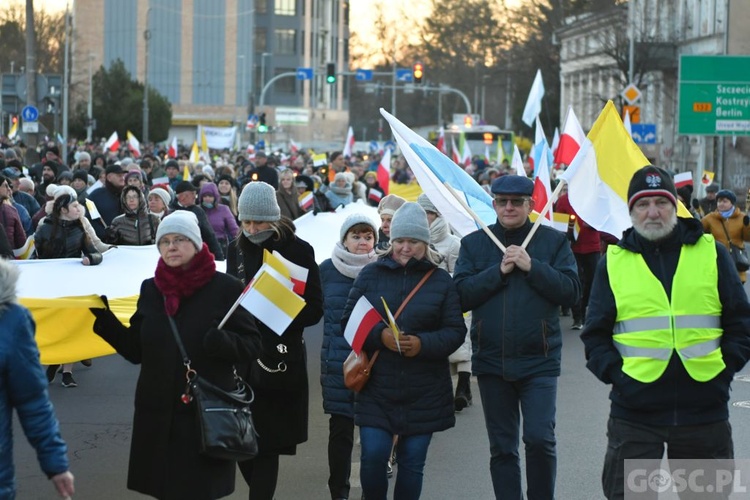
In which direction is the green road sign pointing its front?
toward the camera

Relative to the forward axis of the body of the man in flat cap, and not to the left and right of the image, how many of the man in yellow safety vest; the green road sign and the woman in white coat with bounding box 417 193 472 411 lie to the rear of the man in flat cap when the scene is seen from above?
2

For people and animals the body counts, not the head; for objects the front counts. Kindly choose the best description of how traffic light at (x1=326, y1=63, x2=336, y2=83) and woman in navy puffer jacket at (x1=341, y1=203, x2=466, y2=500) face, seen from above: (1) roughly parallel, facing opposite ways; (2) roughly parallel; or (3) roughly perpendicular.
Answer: roughly parallel

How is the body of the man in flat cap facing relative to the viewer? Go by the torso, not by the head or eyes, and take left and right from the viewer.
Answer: facing the viewer

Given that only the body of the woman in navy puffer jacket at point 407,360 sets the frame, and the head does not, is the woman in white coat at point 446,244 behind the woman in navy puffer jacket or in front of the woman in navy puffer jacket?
behind

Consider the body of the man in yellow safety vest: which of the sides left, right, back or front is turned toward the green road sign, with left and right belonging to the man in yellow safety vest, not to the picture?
back

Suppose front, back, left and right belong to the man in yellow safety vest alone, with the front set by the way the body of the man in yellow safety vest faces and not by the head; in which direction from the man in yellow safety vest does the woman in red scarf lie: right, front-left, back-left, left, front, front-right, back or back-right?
right

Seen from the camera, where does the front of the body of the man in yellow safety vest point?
toward the camera

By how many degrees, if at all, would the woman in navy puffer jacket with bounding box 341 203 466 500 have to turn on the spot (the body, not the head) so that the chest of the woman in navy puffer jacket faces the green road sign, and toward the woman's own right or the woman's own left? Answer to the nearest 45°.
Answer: approximately 180°

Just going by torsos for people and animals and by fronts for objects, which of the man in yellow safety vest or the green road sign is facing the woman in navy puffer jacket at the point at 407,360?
the green road sign

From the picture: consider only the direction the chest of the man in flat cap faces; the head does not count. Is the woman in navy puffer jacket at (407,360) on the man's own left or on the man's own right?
on the man's own right

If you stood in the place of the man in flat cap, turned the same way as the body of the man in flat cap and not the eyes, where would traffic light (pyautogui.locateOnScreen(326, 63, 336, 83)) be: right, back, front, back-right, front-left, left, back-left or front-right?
back

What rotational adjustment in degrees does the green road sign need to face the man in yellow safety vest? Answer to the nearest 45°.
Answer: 0° — it already faces them

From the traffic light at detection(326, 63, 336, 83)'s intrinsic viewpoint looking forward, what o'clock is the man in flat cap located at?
The man in flat cap is roughly at 12 o'clock from the traffic light.
